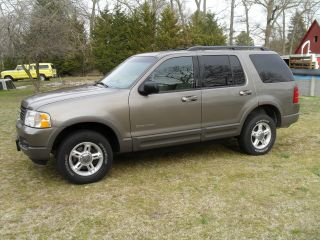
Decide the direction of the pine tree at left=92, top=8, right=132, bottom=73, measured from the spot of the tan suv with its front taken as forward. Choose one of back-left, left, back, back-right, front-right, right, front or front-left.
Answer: back-right

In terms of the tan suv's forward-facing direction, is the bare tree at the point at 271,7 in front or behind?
behind

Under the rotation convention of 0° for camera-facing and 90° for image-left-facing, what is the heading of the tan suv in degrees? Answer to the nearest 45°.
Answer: approximately 45°

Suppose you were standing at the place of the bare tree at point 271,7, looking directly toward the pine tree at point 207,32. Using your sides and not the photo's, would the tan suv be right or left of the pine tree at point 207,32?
left

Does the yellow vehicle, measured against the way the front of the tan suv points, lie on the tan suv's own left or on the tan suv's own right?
on the tan suv's own right

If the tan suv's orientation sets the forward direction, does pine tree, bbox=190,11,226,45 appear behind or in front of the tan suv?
behind

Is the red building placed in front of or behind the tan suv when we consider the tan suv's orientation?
behind
